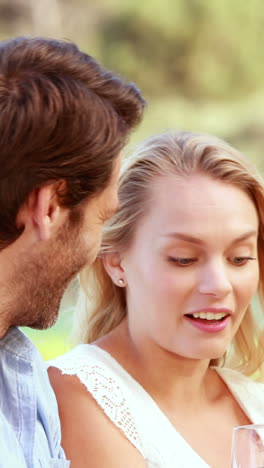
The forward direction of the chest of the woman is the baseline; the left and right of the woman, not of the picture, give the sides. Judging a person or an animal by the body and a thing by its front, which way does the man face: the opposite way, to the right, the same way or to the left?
to the left

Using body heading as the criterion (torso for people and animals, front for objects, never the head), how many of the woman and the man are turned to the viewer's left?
0

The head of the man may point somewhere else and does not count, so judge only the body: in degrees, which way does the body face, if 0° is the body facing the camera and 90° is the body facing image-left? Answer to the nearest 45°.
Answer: approximately 225°

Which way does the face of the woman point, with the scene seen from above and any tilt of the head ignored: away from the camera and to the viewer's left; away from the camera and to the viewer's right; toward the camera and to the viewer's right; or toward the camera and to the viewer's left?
toward the camera and to the viewer's right
